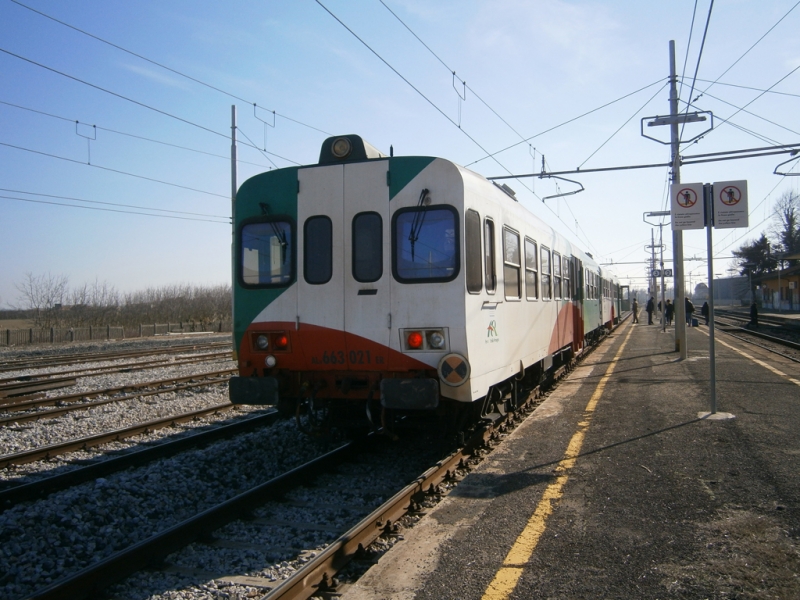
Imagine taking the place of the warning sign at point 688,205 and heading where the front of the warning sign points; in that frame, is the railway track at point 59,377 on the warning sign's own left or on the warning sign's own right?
on the warning sign's own right

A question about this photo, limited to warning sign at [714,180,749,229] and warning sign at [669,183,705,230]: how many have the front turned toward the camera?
2

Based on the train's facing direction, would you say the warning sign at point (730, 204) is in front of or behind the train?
behind

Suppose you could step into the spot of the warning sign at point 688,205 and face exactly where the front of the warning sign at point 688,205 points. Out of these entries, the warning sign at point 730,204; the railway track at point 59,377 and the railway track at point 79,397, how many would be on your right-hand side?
2

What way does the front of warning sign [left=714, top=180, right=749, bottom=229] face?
toward the camera

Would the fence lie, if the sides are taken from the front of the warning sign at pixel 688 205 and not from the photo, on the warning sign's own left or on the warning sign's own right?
on the warning sign's own right

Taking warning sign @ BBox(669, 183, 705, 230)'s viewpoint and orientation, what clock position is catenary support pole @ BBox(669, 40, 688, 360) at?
The catenary support pole is roughly at 6 o'clock from the warning sign.

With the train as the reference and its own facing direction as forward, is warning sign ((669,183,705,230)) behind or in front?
behind

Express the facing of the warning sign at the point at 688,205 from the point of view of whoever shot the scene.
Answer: facing the viewer

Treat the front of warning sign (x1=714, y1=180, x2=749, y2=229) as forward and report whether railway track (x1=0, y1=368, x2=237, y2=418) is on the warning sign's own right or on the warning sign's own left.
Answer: on the warning sign's own right
